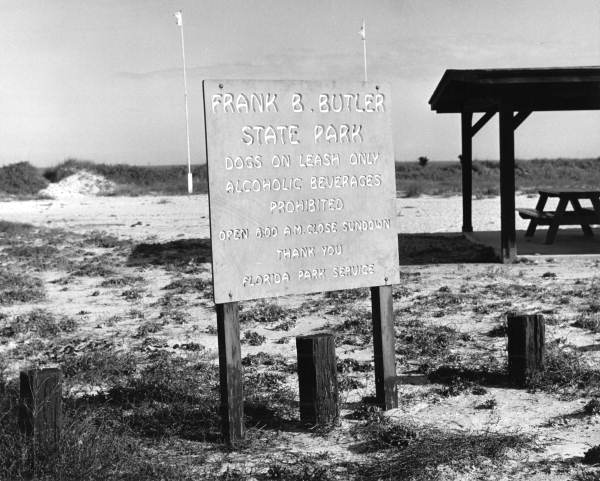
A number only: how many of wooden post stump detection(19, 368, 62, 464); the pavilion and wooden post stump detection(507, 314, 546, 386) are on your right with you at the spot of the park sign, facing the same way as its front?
1

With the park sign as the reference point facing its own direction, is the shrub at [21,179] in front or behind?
behind

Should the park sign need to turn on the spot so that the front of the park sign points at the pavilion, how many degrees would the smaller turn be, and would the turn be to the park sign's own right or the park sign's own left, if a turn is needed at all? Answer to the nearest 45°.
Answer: approximately 90° to the park sign's own left

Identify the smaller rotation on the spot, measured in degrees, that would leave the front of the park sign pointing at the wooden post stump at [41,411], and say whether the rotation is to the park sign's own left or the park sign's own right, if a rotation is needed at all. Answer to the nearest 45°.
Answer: approximately 90° to the park sign's own right

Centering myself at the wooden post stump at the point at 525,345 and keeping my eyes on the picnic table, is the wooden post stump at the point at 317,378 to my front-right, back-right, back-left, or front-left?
back-left

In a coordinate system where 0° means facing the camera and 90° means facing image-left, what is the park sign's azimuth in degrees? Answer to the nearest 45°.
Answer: approximately 315°

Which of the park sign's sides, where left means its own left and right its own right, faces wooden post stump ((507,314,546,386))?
left

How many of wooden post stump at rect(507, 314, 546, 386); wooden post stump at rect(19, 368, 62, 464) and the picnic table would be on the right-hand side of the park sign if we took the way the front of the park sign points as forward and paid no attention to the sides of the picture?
1
